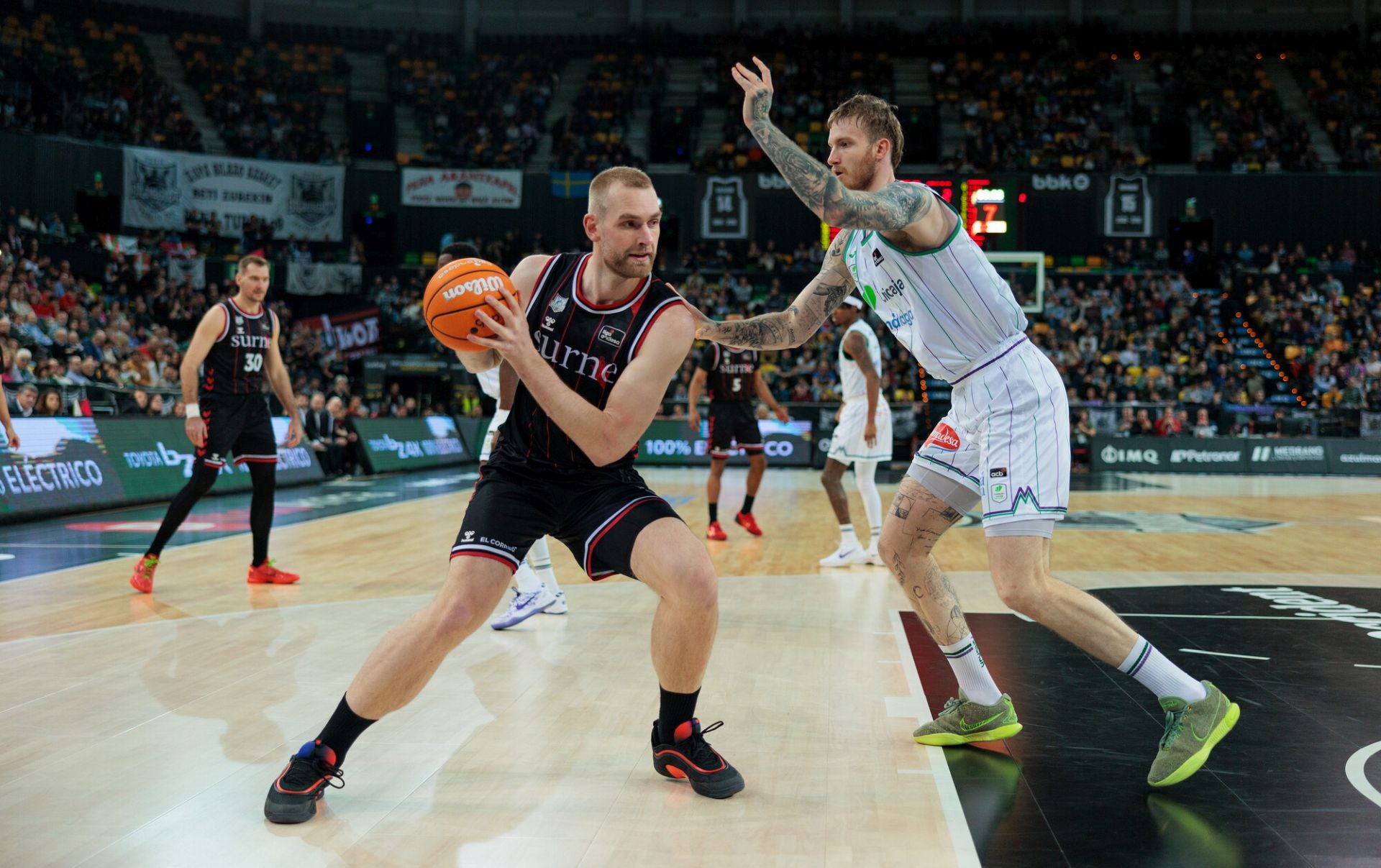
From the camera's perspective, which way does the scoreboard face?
toward the camera

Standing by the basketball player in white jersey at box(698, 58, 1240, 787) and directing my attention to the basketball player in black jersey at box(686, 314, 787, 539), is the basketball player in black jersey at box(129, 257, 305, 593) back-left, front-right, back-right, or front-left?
front-left

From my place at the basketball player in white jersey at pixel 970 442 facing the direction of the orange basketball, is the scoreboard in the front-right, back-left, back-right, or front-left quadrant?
back-right

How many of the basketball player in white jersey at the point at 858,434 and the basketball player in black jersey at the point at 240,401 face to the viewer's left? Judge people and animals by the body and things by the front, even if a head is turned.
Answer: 1

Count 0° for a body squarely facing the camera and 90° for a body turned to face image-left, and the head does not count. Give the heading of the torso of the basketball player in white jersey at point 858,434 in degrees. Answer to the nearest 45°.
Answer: approximately 90°

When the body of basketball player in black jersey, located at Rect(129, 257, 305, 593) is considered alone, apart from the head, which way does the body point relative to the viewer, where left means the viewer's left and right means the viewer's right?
facing the viewer and to the right of the viewer

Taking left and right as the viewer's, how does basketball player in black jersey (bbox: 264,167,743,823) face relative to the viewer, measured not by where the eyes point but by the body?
facing the viewer

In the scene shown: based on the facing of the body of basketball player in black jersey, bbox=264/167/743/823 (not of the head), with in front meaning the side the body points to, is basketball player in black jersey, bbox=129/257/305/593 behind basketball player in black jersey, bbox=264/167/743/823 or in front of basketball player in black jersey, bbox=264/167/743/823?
behind

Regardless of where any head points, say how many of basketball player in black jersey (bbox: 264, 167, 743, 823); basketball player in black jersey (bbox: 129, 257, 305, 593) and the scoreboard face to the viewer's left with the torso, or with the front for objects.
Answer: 0
